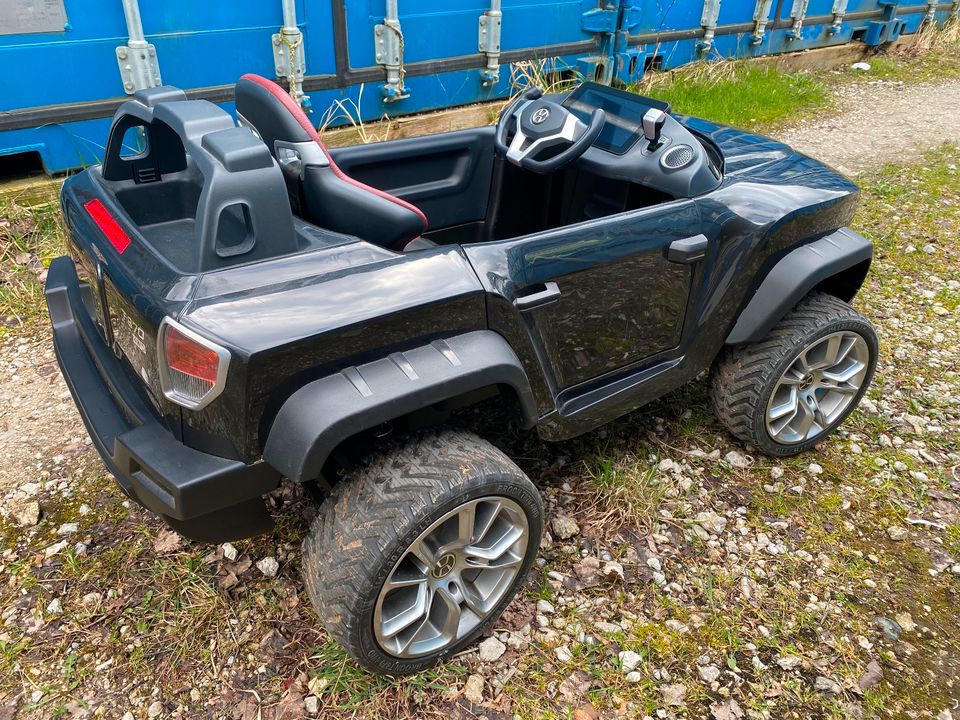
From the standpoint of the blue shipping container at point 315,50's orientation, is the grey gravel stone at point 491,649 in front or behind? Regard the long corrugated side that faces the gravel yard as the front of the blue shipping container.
in front

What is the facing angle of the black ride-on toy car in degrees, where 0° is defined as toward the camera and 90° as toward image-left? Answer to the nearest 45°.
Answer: approximately 225°

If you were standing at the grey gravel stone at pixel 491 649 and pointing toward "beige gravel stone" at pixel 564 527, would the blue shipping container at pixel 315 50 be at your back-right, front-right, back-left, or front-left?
front-left

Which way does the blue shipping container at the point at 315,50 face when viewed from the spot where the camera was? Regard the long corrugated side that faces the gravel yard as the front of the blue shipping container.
facing the viewer and to the right of the viewer

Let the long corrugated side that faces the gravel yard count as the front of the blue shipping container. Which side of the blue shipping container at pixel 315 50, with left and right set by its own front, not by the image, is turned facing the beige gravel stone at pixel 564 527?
front

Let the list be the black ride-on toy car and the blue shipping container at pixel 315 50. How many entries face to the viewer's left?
0

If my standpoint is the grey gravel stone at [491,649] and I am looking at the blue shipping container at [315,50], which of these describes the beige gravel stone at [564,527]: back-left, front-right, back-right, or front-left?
front-right

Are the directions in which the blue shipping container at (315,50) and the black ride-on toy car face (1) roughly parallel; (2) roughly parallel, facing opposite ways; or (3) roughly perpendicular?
roughly perpendicular
